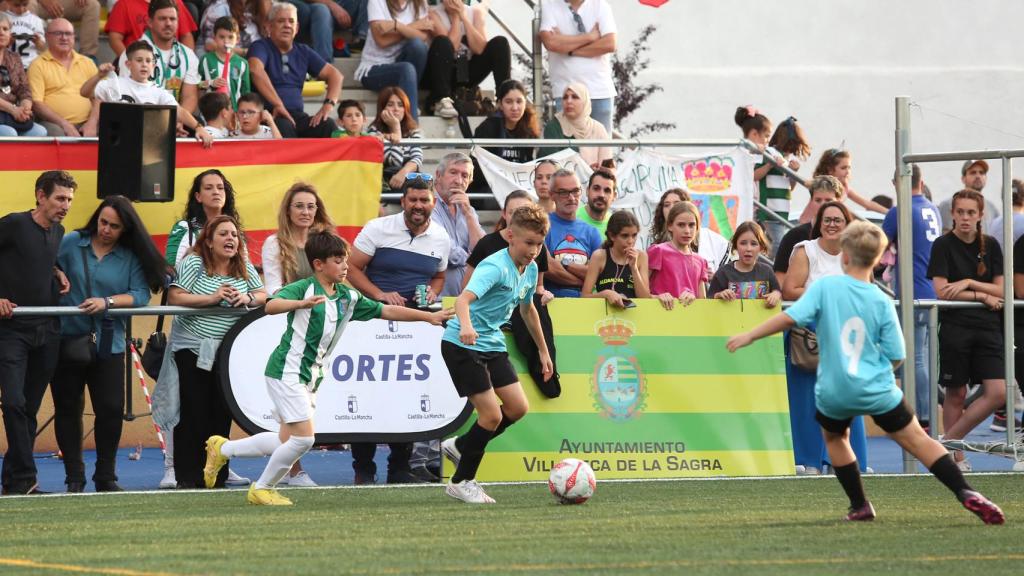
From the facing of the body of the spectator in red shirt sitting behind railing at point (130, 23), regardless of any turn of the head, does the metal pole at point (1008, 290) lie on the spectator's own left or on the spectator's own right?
on the spectator's own left

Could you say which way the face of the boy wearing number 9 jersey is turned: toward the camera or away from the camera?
away from the camera

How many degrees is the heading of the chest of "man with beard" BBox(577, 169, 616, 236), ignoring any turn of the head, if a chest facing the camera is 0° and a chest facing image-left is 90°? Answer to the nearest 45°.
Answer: approximately 0°

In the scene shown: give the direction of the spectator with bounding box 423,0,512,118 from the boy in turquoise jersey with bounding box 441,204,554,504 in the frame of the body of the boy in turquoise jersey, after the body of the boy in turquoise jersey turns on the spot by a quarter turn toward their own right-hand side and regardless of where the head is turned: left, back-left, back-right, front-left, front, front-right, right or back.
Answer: back-right

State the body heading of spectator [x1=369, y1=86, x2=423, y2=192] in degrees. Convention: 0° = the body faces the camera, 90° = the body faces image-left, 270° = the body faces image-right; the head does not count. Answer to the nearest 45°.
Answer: approximately 0°

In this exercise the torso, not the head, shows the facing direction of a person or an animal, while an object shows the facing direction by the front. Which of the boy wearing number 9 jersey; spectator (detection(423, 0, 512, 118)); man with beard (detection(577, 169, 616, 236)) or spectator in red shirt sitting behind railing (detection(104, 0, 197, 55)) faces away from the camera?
the boy wearing number 9 jersey

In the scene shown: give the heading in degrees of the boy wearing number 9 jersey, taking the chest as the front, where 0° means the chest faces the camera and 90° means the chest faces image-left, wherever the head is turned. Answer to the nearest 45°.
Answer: approximately 180°

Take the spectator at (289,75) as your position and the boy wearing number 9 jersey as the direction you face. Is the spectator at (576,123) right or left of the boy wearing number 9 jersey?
left

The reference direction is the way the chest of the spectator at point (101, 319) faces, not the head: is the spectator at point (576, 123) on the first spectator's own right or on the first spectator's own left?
on the first spectator's own left

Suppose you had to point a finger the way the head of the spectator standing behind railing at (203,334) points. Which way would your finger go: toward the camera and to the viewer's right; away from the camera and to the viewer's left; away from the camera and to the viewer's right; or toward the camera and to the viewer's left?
toward the camera and to the viewer's right

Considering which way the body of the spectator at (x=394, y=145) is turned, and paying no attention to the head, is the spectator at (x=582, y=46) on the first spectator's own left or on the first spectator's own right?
on the first spectator's own left
